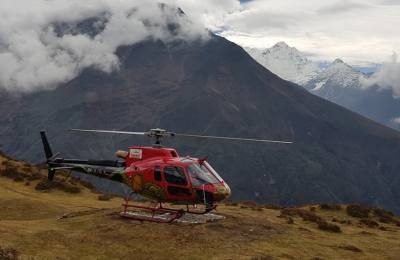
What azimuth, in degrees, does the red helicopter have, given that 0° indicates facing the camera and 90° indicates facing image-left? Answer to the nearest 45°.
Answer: approximately 315°
